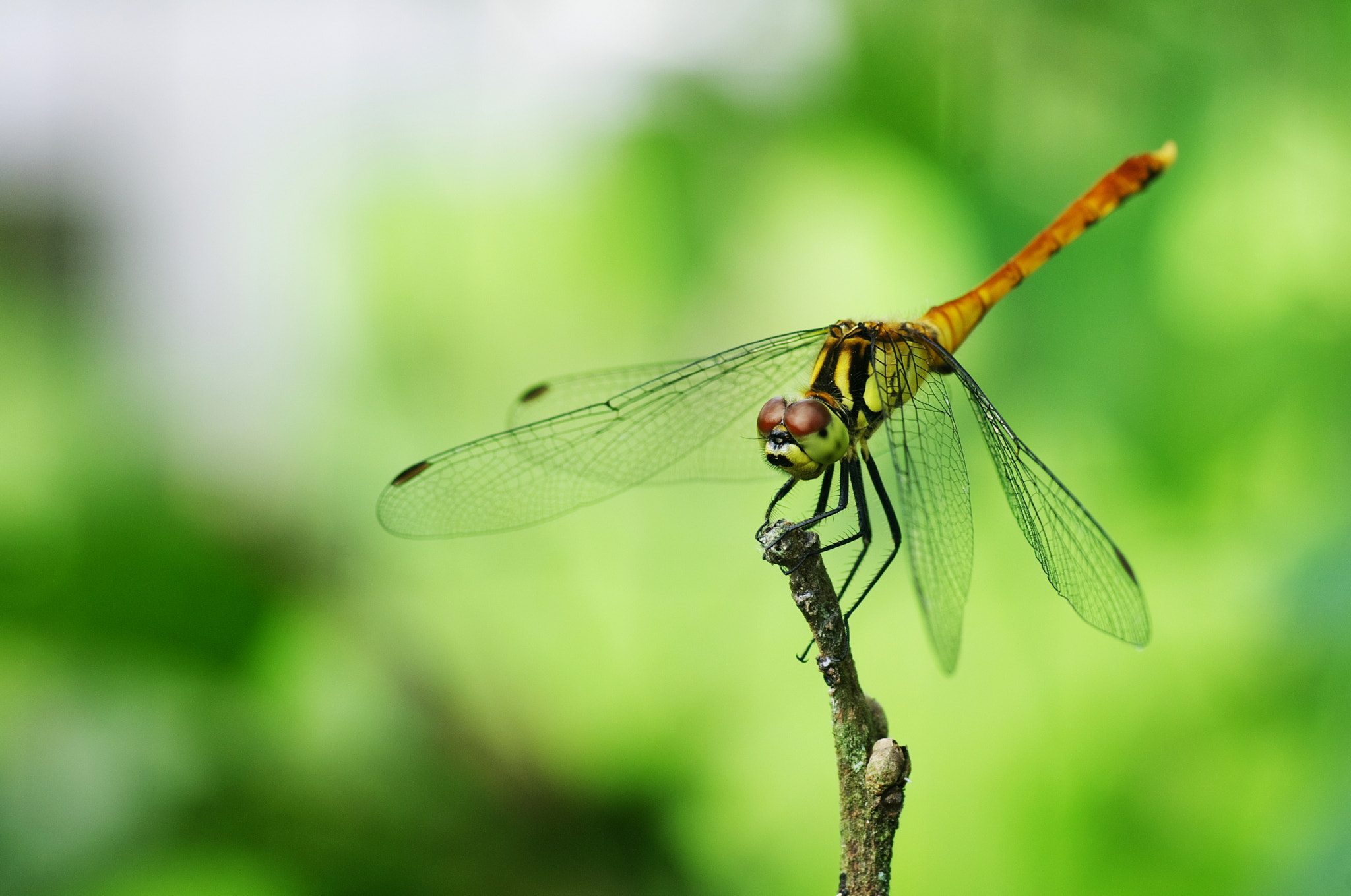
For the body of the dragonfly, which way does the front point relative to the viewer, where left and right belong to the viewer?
facing the viewer and to the left of the viewer
